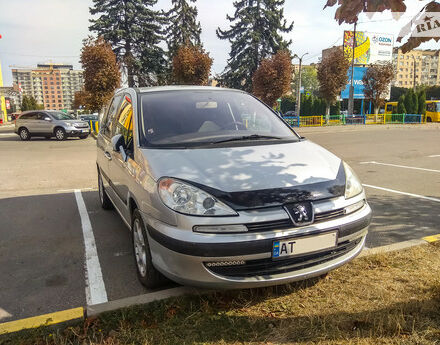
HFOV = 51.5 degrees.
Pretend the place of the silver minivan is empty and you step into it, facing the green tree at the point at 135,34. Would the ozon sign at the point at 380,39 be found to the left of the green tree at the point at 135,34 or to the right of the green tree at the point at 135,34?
right

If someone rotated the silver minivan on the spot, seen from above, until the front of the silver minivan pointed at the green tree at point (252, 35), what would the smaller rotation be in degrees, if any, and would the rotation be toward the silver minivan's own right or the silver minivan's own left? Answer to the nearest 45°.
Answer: approximately 135° to the silver minivan's own left

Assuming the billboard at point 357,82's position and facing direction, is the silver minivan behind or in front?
in front

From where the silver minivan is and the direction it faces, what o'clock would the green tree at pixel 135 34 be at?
The green tree is roughly at 7 o'clock from the silver minivan.

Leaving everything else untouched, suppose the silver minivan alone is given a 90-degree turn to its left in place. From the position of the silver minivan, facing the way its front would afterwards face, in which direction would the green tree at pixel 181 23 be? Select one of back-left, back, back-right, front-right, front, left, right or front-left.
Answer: front-left

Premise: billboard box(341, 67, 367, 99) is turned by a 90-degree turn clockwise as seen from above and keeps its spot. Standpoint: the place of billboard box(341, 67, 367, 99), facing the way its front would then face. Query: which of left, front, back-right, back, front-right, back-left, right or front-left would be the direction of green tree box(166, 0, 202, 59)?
front-left

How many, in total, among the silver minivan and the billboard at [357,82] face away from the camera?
0

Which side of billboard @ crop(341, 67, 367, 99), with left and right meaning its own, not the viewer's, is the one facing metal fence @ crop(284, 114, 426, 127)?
front

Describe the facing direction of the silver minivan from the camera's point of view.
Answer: facing the viewer and to the right of the viewer

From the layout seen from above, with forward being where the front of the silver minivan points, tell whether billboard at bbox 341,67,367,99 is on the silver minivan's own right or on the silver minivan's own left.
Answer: on the silver minivan's own left

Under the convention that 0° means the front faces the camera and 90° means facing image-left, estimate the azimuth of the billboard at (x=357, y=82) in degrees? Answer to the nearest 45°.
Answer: approximately 0°

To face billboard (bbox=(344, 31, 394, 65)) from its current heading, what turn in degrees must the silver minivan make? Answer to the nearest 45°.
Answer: approximately 135° to its left

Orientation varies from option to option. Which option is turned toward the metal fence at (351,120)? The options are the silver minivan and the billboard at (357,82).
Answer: the billboard
